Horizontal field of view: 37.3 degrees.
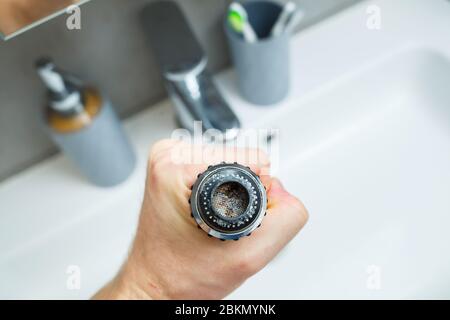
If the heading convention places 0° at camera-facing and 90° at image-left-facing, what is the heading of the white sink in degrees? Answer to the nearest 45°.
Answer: approximately 315°

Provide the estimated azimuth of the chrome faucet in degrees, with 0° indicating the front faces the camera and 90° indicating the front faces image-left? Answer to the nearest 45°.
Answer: approximately 315°
